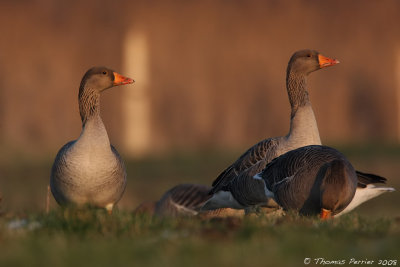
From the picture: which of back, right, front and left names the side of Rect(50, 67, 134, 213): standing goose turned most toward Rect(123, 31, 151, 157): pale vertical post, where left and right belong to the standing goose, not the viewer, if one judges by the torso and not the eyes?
back

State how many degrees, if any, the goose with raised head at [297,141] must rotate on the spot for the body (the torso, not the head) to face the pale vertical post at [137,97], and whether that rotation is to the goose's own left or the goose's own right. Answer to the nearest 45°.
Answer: approximately 135° to the goose's own left

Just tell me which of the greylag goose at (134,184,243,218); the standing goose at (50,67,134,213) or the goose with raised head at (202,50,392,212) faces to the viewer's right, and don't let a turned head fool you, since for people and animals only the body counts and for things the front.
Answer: the goose with raised head

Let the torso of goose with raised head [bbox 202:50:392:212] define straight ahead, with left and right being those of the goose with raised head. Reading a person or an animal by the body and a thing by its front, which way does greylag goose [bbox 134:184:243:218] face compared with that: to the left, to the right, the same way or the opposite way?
the opposite way

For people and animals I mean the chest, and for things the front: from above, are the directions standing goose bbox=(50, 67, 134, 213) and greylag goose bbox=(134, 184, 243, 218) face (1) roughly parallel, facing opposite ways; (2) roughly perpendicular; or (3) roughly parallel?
roughly perpendicular

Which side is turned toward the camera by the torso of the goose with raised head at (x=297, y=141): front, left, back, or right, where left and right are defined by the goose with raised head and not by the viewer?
right

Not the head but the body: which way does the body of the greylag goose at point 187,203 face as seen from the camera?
to the viewer's left

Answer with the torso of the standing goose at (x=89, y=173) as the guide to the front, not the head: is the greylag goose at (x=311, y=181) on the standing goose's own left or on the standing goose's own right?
on the standing goose's own left
